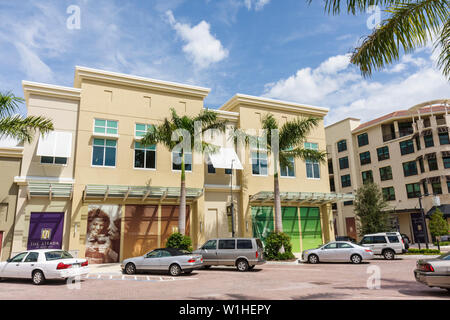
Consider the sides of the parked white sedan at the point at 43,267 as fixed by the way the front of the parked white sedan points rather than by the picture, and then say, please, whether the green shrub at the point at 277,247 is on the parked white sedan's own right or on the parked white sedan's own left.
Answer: on the parked white sedan's own right

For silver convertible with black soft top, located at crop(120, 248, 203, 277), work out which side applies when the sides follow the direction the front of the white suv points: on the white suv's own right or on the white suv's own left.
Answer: on the white suv's own left

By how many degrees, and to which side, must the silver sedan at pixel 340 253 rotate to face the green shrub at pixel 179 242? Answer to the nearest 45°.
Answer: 0° — it already faces it

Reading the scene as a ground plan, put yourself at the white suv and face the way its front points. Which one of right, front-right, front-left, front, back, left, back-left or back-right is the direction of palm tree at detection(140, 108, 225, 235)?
front-left

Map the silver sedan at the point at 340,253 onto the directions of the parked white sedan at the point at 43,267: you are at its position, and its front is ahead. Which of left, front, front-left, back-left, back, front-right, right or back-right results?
back-right

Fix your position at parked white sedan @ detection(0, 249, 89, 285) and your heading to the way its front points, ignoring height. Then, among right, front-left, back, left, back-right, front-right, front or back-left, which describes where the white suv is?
back-right

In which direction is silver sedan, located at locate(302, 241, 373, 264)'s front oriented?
to the viewer's left

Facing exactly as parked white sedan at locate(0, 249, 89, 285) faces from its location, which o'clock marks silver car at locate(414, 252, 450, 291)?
The silver car is roughly at 6 o'clock from the parked white sedan.
